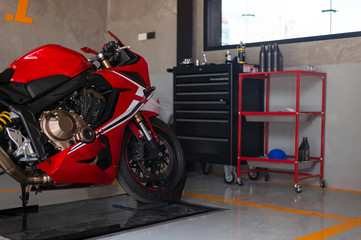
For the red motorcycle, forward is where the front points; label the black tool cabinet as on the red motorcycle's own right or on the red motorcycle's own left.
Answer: on the red motorcycle's own left

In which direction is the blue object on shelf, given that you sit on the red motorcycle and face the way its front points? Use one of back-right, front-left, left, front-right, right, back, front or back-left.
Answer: front-left

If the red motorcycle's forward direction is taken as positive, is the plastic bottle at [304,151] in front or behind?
in front

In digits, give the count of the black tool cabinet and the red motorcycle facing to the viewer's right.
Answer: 1

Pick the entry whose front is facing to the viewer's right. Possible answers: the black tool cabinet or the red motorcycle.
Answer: the red motorcycle

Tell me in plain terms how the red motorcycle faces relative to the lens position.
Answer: facing to the right of the viewer

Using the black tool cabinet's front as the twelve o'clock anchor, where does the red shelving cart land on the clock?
The red shelving cart is roughly at 8 o'clock from the black tool cabinet.

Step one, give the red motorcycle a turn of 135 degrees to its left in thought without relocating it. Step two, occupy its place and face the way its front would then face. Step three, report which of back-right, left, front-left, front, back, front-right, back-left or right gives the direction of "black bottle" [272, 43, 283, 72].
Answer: right

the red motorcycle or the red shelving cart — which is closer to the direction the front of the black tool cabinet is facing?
the red motorcycle

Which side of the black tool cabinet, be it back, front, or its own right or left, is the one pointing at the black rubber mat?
front

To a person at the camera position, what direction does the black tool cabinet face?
facing the viewer and to the left of the viewer
